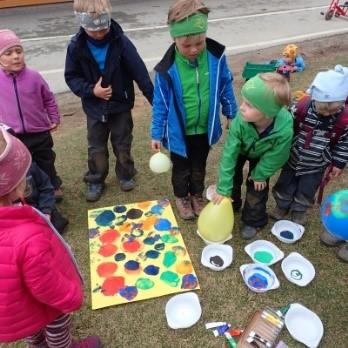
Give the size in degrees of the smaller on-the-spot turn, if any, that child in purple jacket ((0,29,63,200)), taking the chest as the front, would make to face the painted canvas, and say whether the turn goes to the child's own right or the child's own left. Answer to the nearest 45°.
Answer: approximately 45° to the child's own left

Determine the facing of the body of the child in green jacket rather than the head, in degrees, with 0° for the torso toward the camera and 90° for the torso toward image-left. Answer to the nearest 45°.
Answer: approximately 45°

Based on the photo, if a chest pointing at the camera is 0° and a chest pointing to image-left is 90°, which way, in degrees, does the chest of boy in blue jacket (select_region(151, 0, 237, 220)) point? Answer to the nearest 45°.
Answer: approximately 0°

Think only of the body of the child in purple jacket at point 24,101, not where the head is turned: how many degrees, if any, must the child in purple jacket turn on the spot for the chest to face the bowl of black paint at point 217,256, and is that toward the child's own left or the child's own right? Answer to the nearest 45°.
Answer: approximately 45° to the child's own left

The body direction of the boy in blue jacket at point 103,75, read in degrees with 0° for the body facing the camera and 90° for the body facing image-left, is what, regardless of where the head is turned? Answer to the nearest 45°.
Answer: approximately 0°

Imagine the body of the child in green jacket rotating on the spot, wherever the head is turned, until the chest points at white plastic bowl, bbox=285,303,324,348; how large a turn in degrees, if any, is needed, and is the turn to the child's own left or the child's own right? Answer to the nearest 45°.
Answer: approximately 90° to the child's own left

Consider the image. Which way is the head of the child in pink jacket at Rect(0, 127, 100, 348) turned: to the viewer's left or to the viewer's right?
to the viewer's right
